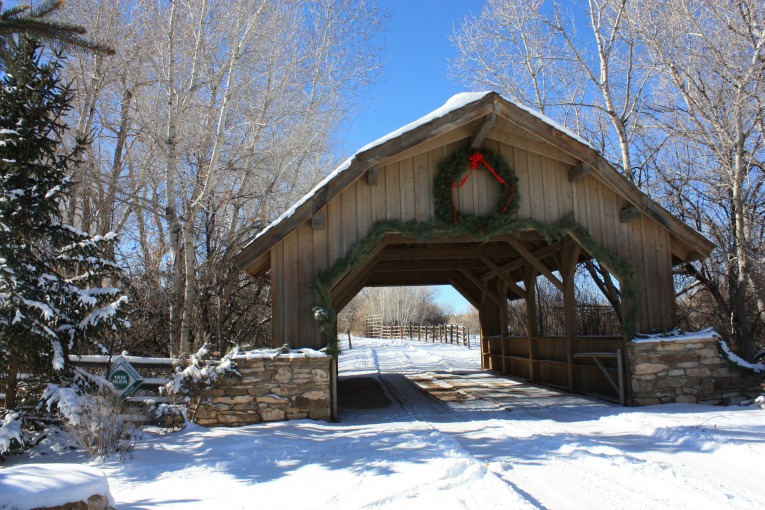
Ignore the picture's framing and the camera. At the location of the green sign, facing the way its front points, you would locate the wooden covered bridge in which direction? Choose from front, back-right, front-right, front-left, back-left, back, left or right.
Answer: left

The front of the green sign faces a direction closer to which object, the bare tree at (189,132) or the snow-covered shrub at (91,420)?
the snow-covered shrub

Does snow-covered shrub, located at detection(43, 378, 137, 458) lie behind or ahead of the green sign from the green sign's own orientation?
ahead

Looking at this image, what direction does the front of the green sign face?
toward the camera

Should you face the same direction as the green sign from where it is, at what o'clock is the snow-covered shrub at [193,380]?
The snow-covered shrub is roughly at 8 o'clock from the green sign.

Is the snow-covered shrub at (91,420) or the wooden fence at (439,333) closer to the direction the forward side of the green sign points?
the snow-covered shrub

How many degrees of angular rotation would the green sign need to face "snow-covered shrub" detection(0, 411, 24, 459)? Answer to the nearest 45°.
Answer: approximately 45° to its right

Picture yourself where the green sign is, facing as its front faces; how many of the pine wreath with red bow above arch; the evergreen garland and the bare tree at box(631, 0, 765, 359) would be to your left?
3

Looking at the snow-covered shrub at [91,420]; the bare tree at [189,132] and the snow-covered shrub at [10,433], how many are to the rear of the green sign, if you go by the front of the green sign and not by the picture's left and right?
1

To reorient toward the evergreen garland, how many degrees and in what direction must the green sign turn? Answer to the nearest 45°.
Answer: approximately 90° to its left

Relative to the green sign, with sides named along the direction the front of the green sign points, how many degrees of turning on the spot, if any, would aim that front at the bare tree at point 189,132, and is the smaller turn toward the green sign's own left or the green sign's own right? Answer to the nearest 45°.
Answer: approximately 180°

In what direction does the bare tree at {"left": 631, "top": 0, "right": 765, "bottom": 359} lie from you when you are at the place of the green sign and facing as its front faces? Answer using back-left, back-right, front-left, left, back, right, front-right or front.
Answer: left
